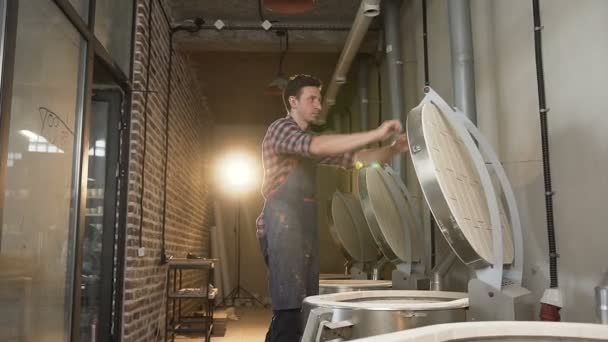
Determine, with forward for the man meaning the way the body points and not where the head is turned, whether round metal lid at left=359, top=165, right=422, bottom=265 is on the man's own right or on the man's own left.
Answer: on the man's own left

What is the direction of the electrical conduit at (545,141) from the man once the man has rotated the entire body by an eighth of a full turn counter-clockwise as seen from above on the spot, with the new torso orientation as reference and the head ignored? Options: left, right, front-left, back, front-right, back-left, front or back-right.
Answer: front-right

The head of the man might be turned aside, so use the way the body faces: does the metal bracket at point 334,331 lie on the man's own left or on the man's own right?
on the man's own right

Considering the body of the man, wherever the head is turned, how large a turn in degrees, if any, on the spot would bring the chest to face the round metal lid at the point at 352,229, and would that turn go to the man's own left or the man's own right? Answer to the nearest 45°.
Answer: approximately 90° to the man's own left

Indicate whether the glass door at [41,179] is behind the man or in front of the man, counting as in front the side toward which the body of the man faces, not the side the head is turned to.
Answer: behind

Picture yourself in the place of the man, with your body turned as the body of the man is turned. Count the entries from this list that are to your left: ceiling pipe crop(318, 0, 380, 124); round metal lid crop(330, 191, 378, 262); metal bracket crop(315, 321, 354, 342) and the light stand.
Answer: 3

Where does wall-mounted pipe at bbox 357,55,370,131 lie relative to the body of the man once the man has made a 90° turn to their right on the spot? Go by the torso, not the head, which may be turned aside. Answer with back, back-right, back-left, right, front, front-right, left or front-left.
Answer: back

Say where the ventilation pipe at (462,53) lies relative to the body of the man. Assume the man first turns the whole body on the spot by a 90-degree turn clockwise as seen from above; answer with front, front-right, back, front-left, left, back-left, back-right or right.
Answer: back-left

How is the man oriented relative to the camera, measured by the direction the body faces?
to the viewer's right

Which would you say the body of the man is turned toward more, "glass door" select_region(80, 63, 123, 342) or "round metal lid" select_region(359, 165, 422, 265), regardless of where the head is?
the round metal lid

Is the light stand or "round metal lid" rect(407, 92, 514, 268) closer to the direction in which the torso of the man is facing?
the round metal lid

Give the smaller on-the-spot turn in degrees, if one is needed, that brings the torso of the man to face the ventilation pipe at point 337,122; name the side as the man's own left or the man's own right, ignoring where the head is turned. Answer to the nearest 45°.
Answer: approximately 90° to the man's own left

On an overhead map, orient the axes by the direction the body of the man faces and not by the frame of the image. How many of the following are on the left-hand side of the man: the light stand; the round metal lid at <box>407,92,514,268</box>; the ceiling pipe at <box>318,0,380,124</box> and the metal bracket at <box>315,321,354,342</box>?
2

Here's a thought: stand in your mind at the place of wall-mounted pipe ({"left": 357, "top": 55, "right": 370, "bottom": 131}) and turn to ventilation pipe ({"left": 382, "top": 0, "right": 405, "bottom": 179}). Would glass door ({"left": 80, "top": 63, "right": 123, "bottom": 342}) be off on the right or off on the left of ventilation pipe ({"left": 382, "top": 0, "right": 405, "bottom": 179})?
right

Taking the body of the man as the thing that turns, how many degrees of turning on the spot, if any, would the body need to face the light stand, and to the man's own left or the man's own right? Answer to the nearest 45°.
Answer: approximately 90° to the man's own left
